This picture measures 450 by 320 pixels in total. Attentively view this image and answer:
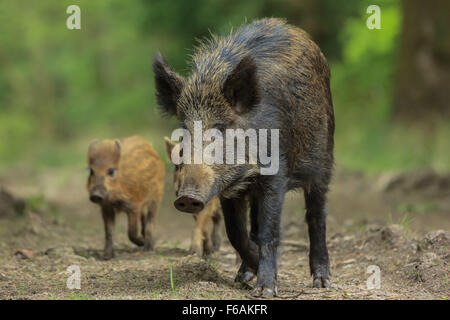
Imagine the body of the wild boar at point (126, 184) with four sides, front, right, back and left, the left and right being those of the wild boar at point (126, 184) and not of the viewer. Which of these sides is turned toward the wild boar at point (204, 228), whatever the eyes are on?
left

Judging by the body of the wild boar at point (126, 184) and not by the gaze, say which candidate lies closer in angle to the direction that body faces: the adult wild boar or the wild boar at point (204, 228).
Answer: the adult wild boar

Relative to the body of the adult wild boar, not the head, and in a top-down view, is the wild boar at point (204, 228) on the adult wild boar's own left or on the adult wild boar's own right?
on the adult wild boar's own right

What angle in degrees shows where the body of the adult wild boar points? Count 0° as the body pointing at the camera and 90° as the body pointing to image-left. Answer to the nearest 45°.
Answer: approximately 45°

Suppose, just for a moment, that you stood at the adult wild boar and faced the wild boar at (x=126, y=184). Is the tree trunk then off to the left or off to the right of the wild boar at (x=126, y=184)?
right

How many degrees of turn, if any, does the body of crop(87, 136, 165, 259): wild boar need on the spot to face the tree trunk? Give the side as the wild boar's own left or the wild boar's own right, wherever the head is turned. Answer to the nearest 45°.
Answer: approximately 180°

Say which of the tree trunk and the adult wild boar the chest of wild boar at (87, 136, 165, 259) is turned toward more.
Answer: the adult wild boar
